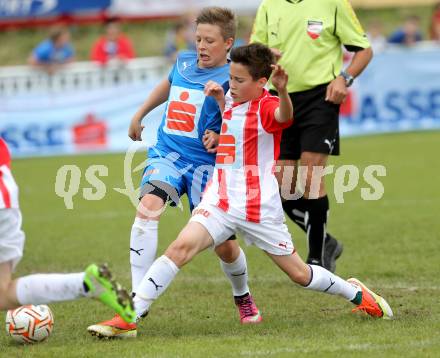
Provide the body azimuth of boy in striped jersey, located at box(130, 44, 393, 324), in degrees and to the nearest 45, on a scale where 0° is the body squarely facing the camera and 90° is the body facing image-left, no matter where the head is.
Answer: approximately 45°

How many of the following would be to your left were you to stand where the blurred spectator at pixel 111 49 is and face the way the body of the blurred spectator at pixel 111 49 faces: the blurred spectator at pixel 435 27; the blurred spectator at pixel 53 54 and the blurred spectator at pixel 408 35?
2

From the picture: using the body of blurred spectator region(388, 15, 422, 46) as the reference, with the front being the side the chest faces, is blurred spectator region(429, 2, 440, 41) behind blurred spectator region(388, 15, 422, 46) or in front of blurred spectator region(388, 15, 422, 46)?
behind

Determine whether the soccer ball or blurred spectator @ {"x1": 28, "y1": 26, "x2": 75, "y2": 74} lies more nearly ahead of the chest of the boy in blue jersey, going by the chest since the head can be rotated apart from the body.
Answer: the soccer ball

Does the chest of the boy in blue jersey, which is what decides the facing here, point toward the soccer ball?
yes

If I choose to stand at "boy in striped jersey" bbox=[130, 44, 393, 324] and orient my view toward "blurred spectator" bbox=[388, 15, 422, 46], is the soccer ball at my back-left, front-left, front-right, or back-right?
back-left
